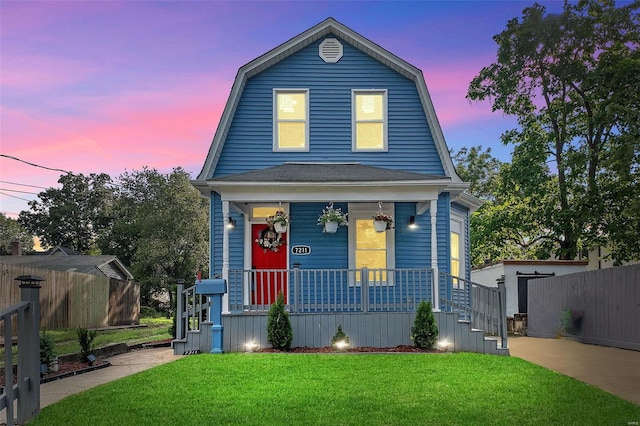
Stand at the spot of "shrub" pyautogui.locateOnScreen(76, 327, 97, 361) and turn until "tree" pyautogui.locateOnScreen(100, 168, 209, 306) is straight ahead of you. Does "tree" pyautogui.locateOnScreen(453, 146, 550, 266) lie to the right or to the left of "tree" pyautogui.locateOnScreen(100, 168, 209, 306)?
right

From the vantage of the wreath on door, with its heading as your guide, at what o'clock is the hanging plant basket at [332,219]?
The hanging plant basket is roughly at 10 o'clock from the wreath on door.

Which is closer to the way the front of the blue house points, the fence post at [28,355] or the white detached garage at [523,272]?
the fence post

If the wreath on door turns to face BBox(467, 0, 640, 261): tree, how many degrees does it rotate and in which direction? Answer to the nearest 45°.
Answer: approximately 135° to its left

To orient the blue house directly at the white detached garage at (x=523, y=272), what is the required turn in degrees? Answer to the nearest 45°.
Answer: approximately 135° to its left

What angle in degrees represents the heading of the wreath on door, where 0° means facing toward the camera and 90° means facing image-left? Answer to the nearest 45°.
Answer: approximately 0°

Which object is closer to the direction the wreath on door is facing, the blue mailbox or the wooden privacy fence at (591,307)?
the blue mailbox

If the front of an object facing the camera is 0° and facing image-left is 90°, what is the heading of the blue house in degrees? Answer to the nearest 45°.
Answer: approximately 0°

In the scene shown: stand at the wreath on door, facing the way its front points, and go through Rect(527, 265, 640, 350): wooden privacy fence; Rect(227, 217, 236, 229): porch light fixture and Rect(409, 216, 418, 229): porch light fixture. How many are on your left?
2
